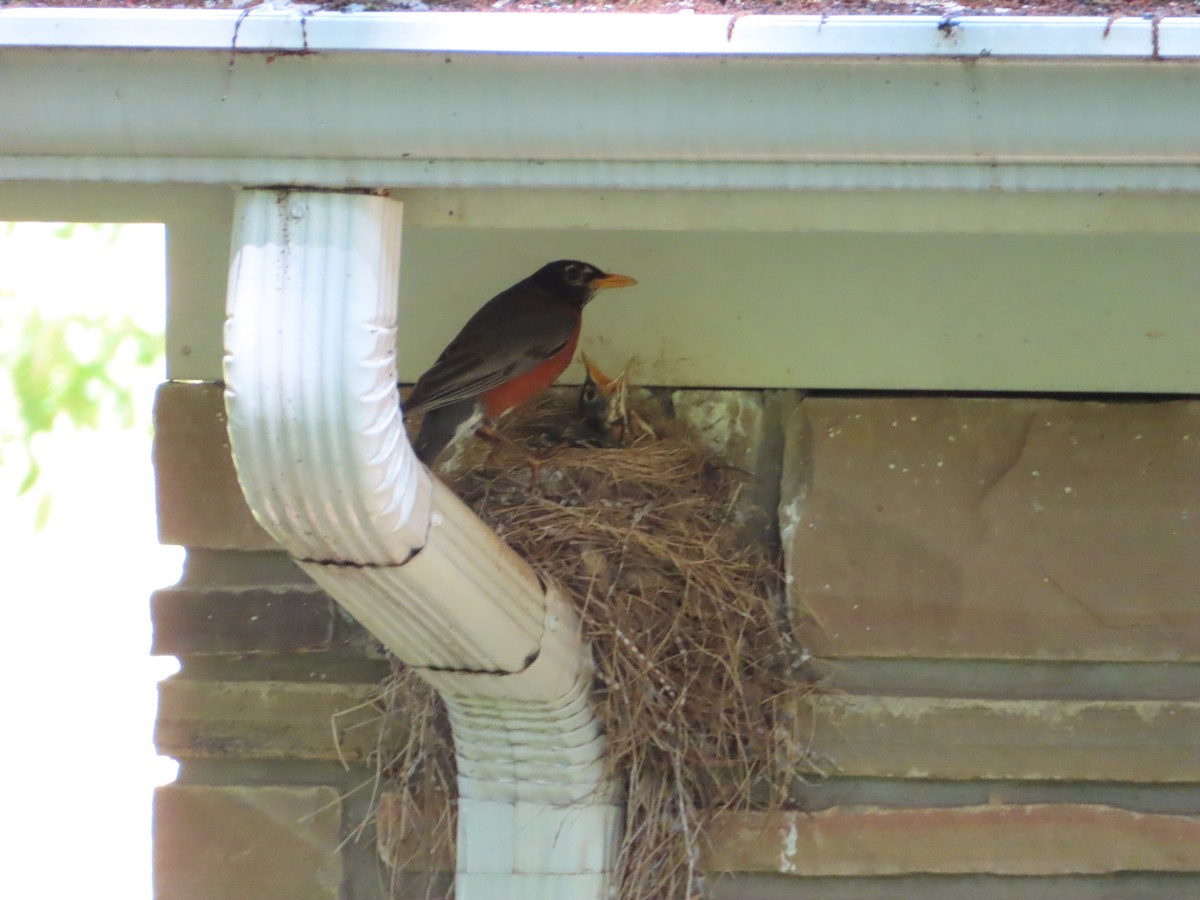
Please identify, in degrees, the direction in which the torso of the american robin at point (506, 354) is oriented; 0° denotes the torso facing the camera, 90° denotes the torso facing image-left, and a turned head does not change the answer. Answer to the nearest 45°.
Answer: approximately 270°

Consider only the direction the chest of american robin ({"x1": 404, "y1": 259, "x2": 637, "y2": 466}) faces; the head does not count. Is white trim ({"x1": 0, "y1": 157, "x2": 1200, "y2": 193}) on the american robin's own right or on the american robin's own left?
on the american robin's own right

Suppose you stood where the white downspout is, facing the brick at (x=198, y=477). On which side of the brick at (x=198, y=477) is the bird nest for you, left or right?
right

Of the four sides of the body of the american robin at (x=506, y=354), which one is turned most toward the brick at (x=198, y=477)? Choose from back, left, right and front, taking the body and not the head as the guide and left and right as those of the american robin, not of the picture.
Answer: back
